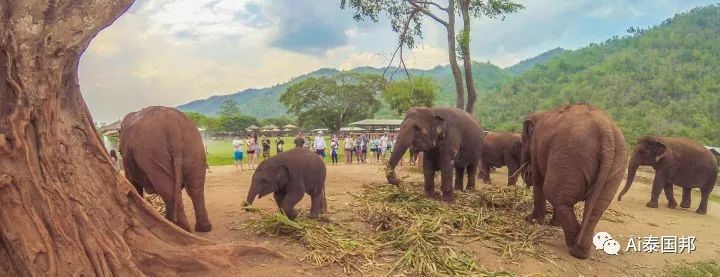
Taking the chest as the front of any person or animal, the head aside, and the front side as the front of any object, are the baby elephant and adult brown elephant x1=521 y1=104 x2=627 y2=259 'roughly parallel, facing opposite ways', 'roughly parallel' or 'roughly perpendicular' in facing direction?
roughly perpendicular

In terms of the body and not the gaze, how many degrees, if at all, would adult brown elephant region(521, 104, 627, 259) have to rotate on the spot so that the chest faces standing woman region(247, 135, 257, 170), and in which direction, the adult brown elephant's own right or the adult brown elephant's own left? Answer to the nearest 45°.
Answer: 0° — it already faces them

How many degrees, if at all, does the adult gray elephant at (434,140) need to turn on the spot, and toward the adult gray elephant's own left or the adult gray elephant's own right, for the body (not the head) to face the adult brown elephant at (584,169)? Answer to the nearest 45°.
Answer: approximately 90° to the adult gray elephant's own left

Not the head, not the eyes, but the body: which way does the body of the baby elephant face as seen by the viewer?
to the viewer's left

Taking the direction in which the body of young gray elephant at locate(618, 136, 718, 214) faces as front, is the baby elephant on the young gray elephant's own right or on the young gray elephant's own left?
on the young gray elephant's own left

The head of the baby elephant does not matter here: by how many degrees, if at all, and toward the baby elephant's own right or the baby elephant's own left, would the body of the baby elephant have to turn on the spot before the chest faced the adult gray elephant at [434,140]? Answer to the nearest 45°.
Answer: approximately 135° to the baby elephant's own right

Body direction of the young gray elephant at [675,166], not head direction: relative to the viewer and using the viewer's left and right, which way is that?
facing to the left of the viewer

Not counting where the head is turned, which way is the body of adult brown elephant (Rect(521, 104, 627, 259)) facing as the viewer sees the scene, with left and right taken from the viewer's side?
facing away from the viewer and to the left of the viewer

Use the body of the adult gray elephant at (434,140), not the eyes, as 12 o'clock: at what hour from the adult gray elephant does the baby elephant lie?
The baby elephant is roughly at 12 o'clock from the adult gray elephant.

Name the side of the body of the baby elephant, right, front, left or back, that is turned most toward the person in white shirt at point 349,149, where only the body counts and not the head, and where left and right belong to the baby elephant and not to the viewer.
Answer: right

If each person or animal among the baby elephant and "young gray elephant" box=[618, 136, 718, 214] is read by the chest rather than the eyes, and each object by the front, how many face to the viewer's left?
2

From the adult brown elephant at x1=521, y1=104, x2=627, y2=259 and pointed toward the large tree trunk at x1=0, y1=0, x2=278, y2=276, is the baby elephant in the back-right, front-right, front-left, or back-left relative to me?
front-right

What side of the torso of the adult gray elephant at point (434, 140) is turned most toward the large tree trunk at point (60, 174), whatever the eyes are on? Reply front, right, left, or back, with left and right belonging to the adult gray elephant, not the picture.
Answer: front

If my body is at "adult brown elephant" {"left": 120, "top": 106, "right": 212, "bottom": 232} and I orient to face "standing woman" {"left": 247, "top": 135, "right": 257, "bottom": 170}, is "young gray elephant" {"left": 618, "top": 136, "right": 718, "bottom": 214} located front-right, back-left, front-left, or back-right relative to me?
front-right
